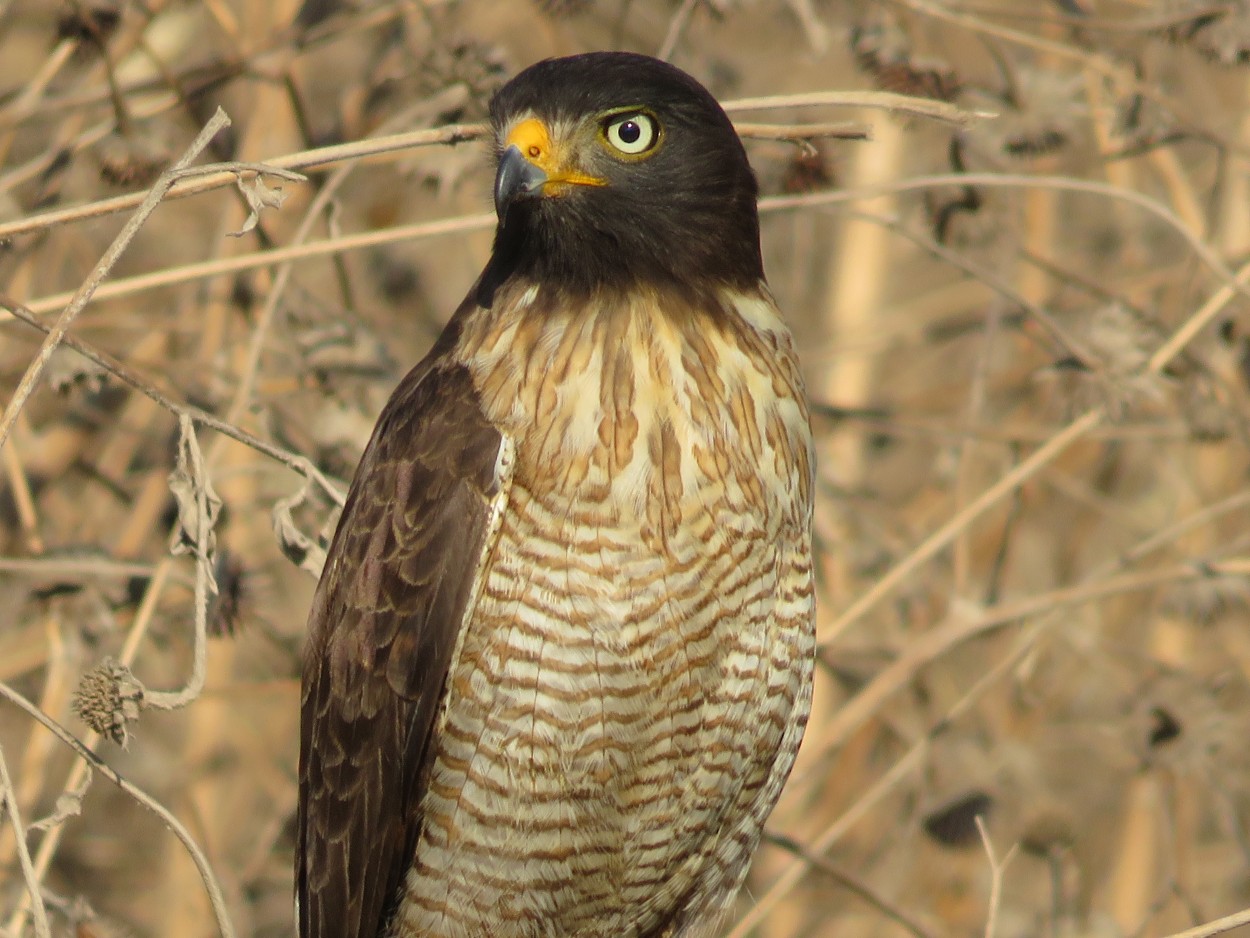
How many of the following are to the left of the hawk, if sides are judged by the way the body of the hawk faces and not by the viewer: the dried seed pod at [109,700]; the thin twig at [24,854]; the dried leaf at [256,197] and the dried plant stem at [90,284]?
0

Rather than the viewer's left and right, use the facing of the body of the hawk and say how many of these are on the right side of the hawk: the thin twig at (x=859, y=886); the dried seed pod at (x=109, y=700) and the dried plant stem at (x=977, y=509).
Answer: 1

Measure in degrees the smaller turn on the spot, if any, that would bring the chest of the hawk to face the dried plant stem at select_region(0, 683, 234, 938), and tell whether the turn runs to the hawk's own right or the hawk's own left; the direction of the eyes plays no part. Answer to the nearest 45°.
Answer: approximately 90° to the hawk's own right

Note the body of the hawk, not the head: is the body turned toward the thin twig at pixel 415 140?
no

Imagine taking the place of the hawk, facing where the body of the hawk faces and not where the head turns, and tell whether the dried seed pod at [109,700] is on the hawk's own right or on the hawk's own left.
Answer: on the hawk's own right

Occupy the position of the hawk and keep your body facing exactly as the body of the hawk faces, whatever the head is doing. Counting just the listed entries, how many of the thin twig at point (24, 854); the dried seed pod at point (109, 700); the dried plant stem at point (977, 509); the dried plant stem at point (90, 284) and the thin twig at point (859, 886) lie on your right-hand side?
3

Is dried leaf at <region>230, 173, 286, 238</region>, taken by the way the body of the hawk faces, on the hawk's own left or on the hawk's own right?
on the hawk's own right

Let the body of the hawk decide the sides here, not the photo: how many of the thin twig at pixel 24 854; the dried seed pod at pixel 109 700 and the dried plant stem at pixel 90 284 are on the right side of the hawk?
3

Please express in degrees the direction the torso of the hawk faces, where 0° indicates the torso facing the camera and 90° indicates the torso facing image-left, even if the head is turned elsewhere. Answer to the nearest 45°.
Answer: approximately 315°

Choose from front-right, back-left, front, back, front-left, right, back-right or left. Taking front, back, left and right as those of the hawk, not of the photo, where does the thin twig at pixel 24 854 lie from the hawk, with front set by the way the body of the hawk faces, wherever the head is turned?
right

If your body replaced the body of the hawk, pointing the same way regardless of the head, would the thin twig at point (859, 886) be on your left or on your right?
on your left
